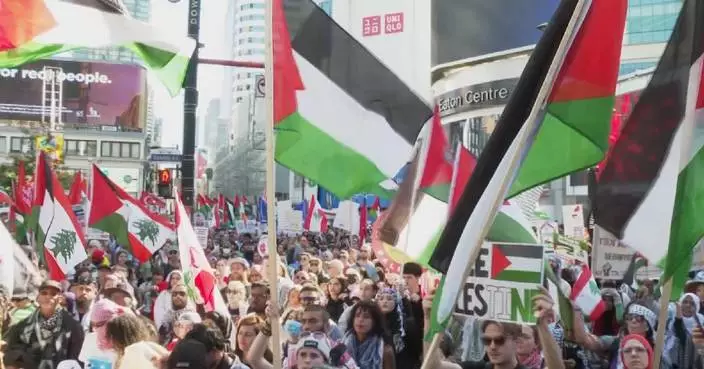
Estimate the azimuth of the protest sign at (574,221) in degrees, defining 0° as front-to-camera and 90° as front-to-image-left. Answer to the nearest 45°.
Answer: approximately 0°

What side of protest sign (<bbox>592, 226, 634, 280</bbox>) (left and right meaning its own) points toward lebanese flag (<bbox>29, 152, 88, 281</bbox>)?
right

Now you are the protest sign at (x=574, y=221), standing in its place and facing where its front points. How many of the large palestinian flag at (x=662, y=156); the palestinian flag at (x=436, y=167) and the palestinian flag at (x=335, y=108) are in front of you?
3

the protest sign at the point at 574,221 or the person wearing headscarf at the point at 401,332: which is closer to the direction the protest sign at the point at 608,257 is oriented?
the person wearing headscarf

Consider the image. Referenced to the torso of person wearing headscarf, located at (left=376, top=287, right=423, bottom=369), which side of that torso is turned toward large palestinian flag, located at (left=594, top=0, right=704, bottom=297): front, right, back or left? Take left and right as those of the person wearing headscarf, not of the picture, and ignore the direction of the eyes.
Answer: left

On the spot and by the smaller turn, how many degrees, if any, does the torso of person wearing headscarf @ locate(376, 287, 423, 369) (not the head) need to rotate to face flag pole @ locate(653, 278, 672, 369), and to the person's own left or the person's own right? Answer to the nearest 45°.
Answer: approximately 90° to the person's own left
